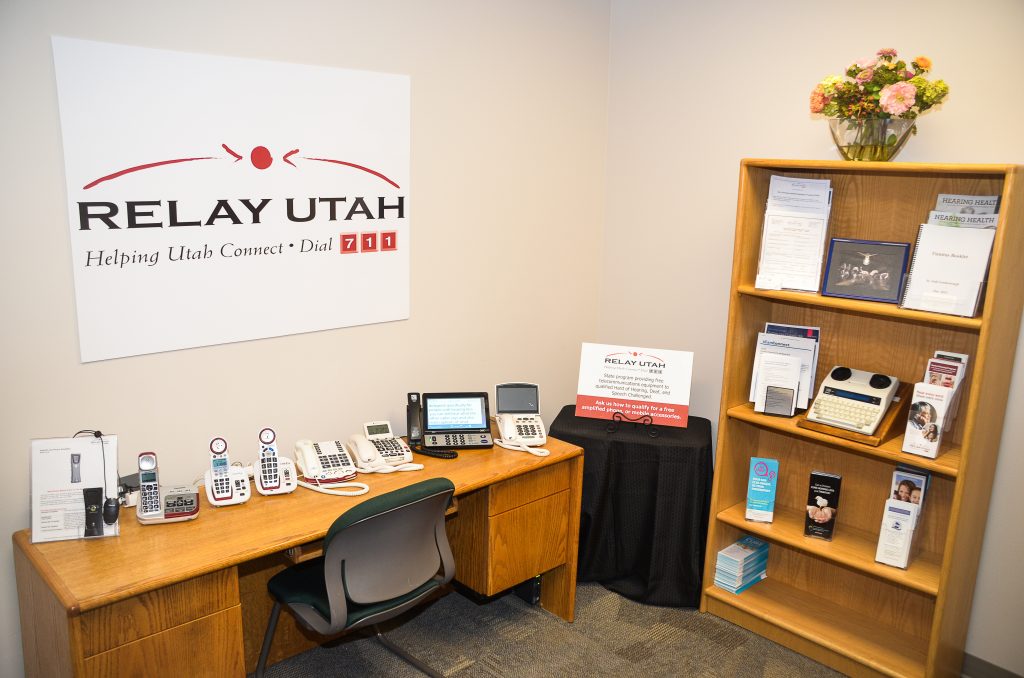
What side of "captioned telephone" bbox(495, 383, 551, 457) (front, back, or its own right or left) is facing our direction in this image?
front

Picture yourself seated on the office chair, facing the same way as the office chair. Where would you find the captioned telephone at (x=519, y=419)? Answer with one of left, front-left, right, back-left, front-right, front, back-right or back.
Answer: right

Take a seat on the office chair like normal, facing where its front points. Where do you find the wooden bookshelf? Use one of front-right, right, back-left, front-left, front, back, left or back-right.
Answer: back-right

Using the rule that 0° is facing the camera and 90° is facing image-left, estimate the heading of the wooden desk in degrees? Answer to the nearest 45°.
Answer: approximately 315°

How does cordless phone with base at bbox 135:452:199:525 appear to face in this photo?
toward the camera

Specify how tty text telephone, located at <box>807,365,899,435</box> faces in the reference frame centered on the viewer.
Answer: facing the viewer and to the left of the viewer

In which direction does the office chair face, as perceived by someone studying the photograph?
facing away from the viewer and to the left of the viewer

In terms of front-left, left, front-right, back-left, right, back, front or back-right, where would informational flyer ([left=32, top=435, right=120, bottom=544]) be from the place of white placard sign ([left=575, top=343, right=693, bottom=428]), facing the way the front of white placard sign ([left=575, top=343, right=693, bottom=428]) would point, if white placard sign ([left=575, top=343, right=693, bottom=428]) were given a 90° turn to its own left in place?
back-right

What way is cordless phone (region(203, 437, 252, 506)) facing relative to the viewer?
toward the camera

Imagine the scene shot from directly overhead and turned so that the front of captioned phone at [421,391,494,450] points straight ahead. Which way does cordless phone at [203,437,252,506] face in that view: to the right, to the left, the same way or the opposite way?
the same way

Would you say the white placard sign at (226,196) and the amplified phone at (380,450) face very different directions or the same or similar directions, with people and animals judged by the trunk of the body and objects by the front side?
same or similar directions

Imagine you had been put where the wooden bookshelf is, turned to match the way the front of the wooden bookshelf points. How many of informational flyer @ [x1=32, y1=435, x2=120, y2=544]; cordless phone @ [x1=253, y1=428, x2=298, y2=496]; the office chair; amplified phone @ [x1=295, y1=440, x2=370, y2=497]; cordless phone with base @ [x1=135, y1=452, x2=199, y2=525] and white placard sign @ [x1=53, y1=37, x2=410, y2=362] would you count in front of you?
6

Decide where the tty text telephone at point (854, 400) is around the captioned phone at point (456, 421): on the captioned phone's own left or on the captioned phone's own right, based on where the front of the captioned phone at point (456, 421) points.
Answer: on the captioned phone's own left

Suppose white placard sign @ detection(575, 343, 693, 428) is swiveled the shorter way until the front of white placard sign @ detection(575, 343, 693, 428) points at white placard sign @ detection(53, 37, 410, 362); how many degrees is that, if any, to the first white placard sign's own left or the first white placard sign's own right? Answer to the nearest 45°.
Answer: approximately 45° to the first white placard sign's own right

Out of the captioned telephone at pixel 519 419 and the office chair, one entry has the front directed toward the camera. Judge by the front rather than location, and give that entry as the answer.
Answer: the captioned telephone

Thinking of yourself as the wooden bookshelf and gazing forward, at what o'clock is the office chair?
The office chair is roughly at 12 o'clock from the wooden bookshelf.

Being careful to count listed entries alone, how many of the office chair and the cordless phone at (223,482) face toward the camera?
1

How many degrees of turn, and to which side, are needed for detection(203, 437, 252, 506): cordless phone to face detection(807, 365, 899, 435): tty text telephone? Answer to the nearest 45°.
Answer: approximately 90° to its left
